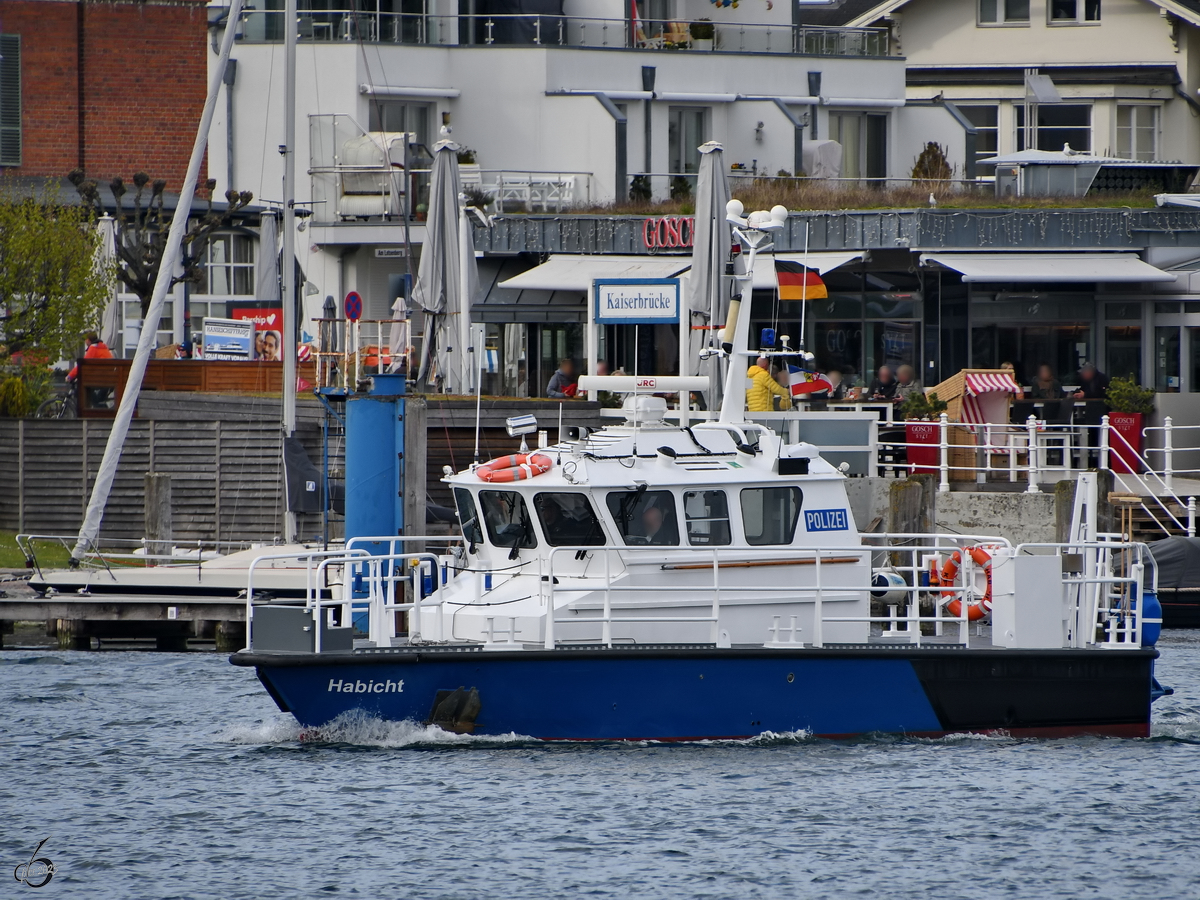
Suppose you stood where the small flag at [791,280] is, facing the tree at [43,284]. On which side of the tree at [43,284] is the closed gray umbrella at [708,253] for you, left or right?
right

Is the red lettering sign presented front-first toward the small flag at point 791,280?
yes

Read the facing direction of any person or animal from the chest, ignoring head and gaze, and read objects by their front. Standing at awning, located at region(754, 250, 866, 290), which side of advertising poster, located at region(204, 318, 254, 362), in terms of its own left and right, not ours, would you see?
left

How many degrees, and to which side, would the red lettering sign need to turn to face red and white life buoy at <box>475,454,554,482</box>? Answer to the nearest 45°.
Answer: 0° — it already faces it

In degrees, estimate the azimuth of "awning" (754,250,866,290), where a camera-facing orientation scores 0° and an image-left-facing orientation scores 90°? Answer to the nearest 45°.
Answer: approximately 0°

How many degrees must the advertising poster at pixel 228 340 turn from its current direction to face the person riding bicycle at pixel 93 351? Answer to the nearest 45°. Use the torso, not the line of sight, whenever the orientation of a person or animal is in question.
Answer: approximately 135° to its right

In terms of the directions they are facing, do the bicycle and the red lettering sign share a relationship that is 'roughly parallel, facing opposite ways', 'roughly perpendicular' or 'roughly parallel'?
roughly perpendicular

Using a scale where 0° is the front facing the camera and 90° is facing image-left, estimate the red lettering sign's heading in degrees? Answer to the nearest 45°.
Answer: approximately 0°

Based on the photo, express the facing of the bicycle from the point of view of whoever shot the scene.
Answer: facing to the left of the viewer

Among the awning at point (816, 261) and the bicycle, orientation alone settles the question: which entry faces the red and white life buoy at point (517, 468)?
the awning

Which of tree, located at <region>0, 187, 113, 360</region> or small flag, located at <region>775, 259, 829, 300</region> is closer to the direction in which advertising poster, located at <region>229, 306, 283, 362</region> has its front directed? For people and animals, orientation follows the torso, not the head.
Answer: the small flag

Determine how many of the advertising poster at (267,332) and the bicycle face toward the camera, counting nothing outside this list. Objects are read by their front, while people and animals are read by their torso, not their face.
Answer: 1

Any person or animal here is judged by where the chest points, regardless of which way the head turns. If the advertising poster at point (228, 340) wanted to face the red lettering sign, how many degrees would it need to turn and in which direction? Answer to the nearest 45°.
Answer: approximately 90° to its left
